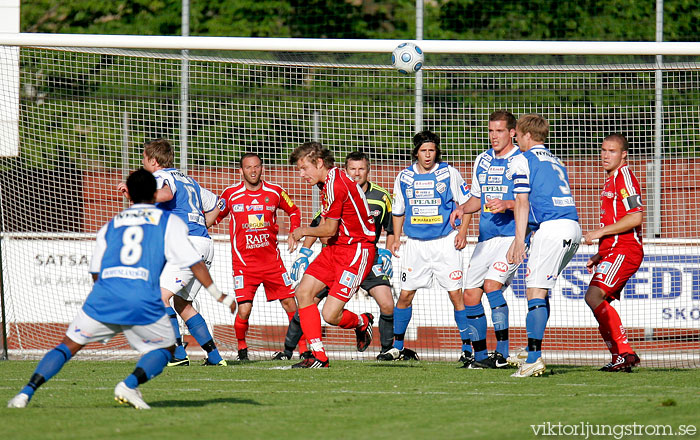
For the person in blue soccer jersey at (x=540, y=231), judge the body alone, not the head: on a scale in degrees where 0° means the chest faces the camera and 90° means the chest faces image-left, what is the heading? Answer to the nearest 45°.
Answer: approximately 135°

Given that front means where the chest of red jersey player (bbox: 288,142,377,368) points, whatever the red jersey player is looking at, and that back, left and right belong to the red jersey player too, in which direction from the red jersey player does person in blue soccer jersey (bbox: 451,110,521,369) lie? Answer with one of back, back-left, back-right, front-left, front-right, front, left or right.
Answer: back

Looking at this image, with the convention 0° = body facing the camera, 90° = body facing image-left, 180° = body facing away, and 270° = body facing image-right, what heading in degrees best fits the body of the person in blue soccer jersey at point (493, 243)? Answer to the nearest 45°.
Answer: approximately 45°

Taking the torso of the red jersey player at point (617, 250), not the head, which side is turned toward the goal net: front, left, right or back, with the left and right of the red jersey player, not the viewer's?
right

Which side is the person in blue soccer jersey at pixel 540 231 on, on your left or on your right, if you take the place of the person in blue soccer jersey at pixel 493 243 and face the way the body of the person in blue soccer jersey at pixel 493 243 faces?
on your left

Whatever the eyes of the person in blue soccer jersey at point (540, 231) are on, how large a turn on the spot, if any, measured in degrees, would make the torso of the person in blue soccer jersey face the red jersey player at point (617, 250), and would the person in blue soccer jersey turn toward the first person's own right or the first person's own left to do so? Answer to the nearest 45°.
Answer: approximately 90° to the first person's own right

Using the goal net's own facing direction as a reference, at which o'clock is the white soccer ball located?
The white soccer ball is roughly at 11 o'clock from the goal net.

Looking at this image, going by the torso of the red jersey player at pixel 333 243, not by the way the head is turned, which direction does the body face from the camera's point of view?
to the viewer's left
